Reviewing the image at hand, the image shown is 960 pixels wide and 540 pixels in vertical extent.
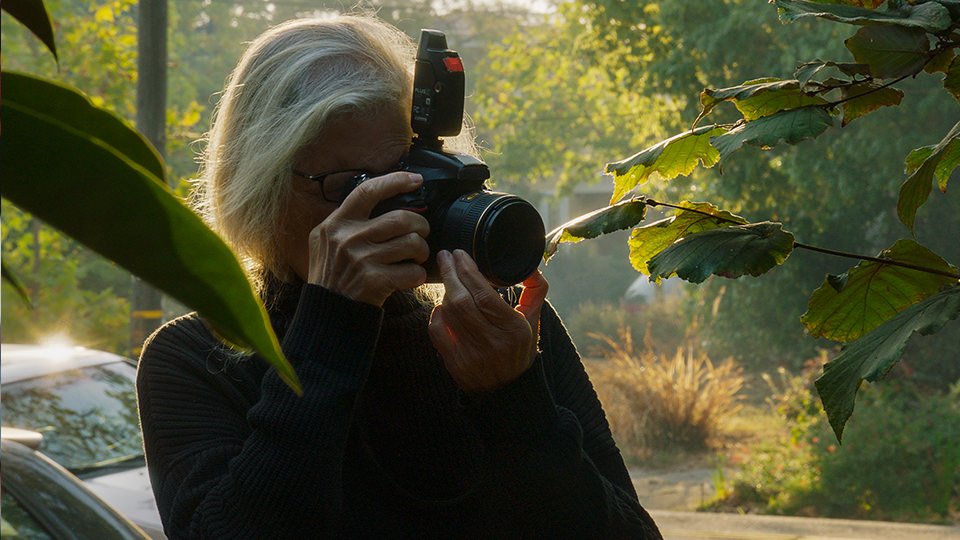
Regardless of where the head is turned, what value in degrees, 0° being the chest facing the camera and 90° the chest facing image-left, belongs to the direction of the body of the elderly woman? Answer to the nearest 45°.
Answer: approximately 315°

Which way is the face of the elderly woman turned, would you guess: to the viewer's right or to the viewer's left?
to the viewer's right

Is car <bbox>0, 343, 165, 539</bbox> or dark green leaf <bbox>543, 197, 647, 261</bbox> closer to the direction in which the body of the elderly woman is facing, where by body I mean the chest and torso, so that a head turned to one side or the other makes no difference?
the dark green leaf

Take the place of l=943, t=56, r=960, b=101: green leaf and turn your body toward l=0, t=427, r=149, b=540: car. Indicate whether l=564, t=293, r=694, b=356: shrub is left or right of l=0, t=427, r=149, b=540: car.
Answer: right

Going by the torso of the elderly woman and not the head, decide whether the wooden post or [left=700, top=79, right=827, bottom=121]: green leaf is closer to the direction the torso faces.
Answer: the green leaf
